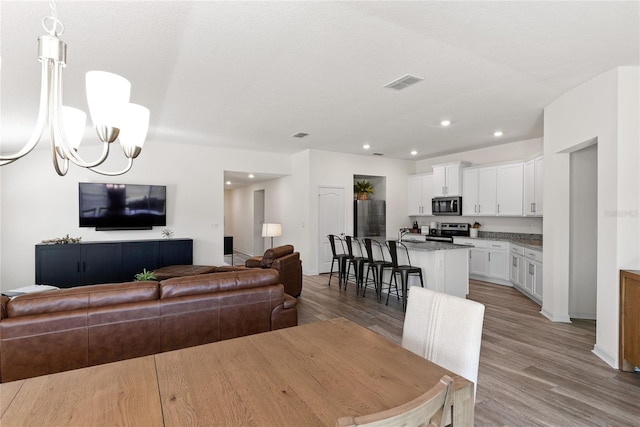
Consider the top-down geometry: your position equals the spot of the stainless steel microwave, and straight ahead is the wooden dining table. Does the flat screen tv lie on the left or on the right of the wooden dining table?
right

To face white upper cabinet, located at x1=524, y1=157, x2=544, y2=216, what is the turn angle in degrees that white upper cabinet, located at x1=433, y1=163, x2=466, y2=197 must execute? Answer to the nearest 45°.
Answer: approximately 90° to its left

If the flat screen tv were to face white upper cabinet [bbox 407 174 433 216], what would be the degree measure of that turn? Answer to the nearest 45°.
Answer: approximately 90° to its left

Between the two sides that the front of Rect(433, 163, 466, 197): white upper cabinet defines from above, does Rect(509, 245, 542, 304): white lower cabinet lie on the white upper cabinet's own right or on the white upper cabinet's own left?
on the white upper cabinet's own left

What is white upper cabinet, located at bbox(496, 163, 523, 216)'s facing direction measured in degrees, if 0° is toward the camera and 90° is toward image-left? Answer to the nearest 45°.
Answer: approximately 45°

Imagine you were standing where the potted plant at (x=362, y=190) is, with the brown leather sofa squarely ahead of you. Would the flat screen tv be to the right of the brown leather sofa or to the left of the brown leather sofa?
right

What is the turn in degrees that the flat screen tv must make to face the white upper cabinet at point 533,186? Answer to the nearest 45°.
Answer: approximately 45° to its left

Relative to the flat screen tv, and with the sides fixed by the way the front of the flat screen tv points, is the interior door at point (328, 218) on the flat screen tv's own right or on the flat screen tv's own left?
on the flat screen tv's own left

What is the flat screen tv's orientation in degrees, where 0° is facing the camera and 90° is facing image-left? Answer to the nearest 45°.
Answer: approximately 0°

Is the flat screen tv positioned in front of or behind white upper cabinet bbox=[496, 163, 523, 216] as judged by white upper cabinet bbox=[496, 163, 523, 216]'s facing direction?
in front

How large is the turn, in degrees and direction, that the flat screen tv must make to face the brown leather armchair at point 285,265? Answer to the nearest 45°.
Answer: approximately 45° to its left
